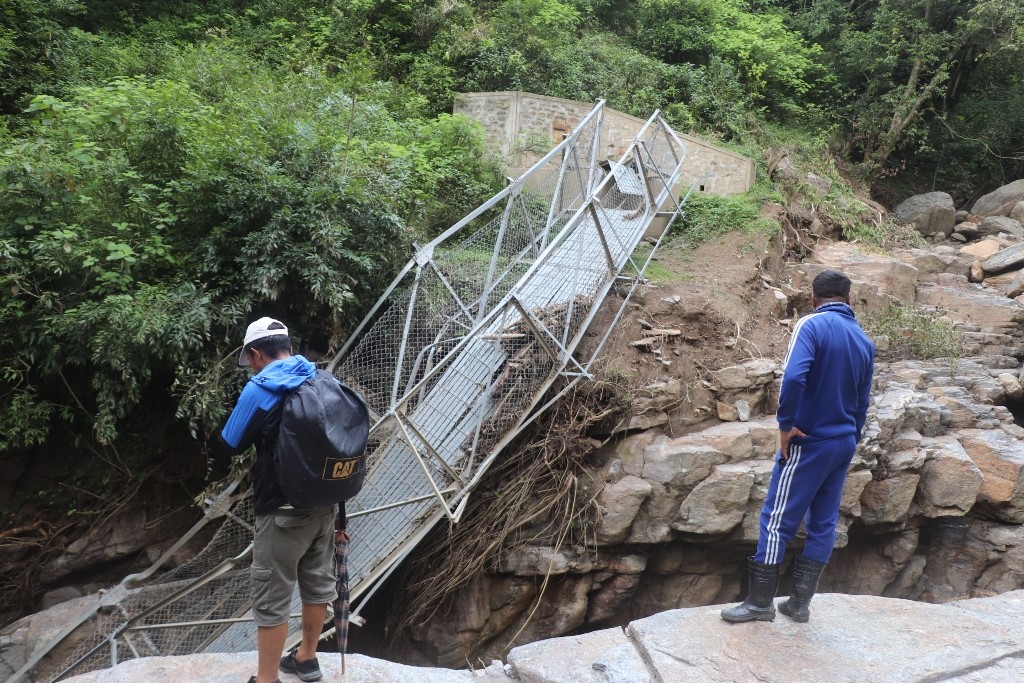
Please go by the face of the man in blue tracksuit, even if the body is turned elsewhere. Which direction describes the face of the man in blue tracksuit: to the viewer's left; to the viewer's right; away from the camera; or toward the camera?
away from the camera

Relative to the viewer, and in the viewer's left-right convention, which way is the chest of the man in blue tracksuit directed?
facing away from the viewer and to the left of the viewer

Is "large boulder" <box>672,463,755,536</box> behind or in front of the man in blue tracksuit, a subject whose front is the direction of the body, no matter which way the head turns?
in front

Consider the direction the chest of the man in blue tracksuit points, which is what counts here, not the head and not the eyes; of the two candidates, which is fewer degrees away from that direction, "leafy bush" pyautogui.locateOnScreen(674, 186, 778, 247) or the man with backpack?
the leafy bush

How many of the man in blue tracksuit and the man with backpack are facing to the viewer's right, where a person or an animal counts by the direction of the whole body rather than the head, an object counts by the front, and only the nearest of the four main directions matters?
0

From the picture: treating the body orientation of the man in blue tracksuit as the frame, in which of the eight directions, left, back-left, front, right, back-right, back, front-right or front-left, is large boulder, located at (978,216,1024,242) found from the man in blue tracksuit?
front-right

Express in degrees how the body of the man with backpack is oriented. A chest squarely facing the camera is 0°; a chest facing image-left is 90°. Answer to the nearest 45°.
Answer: approximately 135°

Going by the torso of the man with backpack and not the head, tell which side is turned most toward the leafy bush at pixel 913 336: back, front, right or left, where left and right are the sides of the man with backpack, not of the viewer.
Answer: right

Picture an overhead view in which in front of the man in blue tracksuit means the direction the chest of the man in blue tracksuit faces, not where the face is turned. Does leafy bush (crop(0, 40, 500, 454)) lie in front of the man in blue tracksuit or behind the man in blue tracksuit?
in front

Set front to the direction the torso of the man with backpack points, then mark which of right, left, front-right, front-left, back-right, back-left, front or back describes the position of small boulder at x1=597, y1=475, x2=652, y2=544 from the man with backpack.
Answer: right

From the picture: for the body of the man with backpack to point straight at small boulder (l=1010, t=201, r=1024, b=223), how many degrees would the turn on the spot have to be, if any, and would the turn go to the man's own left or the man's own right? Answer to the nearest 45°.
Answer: approximately 90° to the man's own right

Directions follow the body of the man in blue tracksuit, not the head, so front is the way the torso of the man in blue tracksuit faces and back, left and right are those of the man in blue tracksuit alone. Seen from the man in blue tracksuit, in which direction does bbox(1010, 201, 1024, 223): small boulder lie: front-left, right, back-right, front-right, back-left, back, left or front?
front-right

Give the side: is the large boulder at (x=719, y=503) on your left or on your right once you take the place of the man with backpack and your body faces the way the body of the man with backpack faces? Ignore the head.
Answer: on your right
